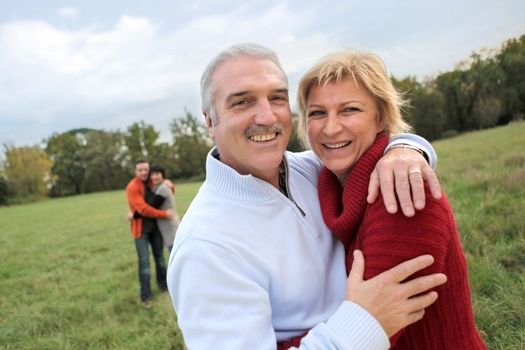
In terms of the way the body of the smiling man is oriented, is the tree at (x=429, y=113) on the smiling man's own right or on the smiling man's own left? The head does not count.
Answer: on the smiling man's own left

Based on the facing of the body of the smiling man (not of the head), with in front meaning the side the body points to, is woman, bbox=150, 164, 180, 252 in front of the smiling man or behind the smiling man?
behind

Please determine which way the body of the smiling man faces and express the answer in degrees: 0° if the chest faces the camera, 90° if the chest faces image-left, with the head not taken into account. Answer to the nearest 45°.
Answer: approximately 315°

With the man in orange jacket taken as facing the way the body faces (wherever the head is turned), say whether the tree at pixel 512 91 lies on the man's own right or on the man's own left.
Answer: on the man's own left

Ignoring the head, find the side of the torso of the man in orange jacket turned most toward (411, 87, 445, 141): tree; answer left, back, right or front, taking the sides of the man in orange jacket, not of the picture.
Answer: left

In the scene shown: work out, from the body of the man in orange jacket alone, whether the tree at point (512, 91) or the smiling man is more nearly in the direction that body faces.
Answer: the smiling man

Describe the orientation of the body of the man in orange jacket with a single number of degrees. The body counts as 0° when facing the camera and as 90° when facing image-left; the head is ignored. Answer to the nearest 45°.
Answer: approximately 315°
